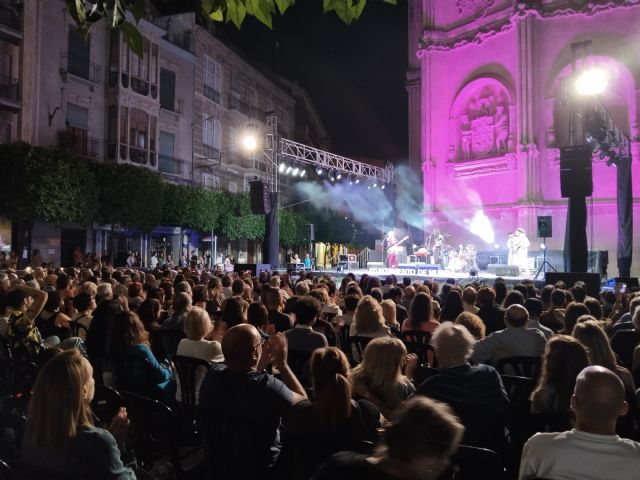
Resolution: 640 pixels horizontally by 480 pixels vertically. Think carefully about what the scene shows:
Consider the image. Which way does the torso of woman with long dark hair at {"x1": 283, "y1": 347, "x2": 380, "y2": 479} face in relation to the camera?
away from the camera

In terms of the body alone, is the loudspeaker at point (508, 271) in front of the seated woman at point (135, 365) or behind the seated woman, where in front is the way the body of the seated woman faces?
in front

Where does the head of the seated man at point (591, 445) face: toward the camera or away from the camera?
away from the camera

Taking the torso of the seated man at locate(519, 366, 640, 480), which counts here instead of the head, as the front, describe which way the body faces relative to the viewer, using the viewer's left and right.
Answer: facing away from the viewer

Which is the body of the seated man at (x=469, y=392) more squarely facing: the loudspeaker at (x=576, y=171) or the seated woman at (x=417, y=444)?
the loudspeaker

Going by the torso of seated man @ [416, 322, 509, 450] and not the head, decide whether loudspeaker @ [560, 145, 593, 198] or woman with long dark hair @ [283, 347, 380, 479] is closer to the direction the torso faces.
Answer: the loudspeaker

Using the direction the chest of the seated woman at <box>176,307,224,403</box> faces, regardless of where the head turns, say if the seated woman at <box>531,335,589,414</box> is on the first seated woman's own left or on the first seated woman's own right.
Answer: on the first seated woman's own right

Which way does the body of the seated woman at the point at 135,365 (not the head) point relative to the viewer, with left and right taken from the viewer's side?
facing away from the viewer and to the right of the viewer

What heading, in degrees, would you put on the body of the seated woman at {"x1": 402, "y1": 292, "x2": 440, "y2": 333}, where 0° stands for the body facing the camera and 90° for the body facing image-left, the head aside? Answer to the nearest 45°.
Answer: approximately 180°

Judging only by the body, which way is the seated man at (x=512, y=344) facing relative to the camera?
away from the camera

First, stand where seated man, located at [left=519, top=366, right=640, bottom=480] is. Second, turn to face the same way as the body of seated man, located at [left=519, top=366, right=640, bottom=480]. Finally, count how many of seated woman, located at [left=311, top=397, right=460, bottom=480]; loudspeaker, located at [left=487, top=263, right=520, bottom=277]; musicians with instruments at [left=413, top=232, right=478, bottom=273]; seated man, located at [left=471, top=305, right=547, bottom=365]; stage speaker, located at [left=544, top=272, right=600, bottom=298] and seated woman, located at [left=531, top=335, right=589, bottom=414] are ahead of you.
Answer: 5

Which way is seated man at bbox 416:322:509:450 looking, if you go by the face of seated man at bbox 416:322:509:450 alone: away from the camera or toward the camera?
away from the camera

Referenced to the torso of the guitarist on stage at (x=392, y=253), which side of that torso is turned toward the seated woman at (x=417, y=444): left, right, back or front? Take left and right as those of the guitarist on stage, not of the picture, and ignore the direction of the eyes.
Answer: front

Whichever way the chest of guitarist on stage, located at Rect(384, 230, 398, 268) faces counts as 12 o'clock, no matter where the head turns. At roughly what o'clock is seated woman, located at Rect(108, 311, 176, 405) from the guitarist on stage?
The seated woman is roughly at 12 o'clock from the guitarist on stage.

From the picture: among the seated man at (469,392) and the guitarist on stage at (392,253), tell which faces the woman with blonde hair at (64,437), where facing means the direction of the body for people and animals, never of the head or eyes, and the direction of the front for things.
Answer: the guitarist on stage

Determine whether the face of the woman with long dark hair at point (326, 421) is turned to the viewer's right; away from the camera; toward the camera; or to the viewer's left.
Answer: away from the camera

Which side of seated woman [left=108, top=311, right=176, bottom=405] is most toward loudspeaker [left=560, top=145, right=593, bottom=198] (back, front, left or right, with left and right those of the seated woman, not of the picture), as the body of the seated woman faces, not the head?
front
